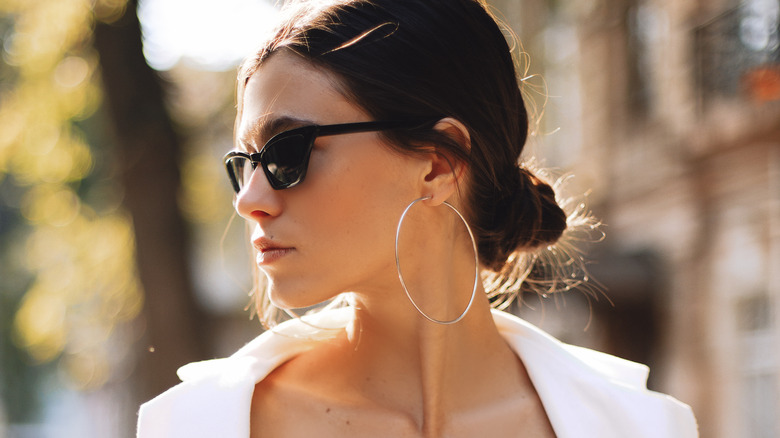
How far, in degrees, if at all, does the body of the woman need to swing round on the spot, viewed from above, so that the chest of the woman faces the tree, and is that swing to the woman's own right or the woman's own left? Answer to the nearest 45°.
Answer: approximately 135° to the woman's own right

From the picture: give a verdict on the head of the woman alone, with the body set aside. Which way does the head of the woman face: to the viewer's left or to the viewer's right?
to the viewer's left

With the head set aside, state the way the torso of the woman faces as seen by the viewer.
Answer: toward the camera
